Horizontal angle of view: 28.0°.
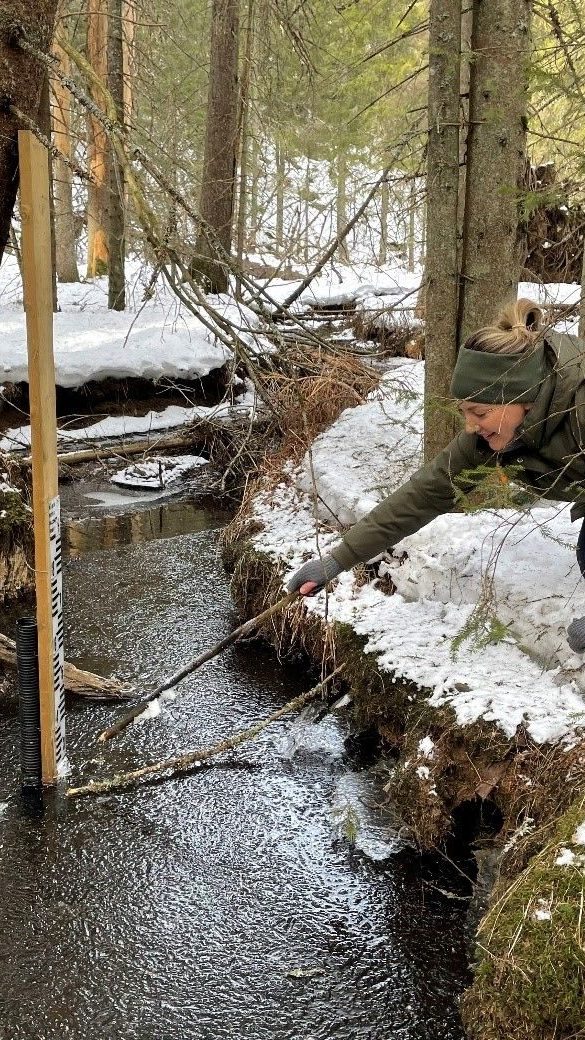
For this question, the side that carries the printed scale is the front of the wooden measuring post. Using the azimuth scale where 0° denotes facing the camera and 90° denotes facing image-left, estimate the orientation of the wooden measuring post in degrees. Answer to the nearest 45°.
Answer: approximately 315°

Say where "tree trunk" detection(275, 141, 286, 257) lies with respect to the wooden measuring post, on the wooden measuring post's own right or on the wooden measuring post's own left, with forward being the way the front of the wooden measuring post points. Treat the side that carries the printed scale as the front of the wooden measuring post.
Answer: on the wooden measuring post's own left

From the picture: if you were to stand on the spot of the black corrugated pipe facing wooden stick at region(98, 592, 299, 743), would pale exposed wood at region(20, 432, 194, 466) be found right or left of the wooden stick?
left

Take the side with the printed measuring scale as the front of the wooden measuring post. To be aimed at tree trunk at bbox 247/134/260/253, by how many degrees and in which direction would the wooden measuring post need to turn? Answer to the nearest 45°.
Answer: approximately 135° to its left

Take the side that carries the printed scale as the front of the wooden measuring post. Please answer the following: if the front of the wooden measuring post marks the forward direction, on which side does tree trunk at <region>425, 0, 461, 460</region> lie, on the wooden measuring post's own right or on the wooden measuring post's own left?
on the wooden measuring post's own left

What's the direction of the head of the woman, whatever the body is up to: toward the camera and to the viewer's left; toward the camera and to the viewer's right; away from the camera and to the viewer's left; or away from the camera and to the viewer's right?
toward the camera and to the viewer's left

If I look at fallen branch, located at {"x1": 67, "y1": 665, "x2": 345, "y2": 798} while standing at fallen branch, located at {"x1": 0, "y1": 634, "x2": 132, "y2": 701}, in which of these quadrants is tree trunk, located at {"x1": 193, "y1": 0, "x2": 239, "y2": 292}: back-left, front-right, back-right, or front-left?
back-left

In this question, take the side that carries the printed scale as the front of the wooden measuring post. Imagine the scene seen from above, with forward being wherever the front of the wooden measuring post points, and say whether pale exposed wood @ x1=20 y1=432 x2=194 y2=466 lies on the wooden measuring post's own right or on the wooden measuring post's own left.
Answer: on the wooden measuring post's own left
